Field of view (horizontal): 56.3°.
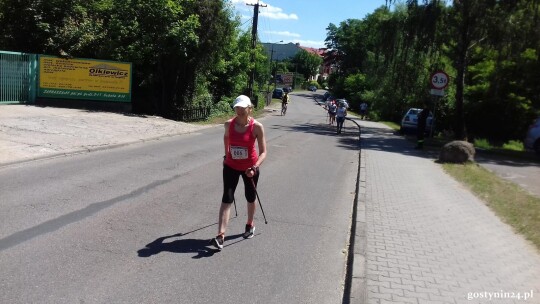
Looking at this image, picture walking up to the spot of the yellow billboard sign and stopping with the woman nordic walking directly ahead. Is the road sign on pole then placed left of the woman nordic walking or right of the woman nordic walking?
left

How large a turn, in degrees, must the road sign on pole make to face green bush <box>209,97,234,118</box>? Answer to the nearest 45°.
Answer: approximately 135° to its right

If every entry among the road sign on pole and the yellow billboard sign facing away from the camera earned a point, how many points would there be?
0

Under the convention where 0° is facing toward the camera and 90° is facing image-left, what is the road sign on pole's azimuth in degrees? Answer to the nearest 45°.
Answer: approximately 0°

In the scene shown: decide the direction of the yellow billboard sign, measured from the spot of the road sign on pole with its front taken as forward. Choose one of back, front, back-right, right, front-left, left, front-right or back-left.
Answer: right

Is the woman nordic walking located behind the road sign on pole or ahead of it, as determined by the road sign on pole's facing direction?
ahead

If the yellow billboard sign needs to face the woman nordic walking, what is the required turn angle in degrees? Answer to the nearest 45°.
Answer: approximately 45° to its right

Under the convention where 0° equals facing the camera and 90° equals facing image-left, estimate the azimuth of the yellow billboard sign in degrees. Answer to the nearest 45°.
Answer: approximately 315°

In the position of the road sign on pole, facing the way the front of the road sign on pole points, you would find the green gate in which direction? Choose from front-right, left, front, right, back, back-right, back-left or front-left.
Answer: right

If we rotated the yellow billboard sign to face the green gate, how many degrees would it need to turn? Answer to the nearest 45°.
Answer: approximately 90° to its right
